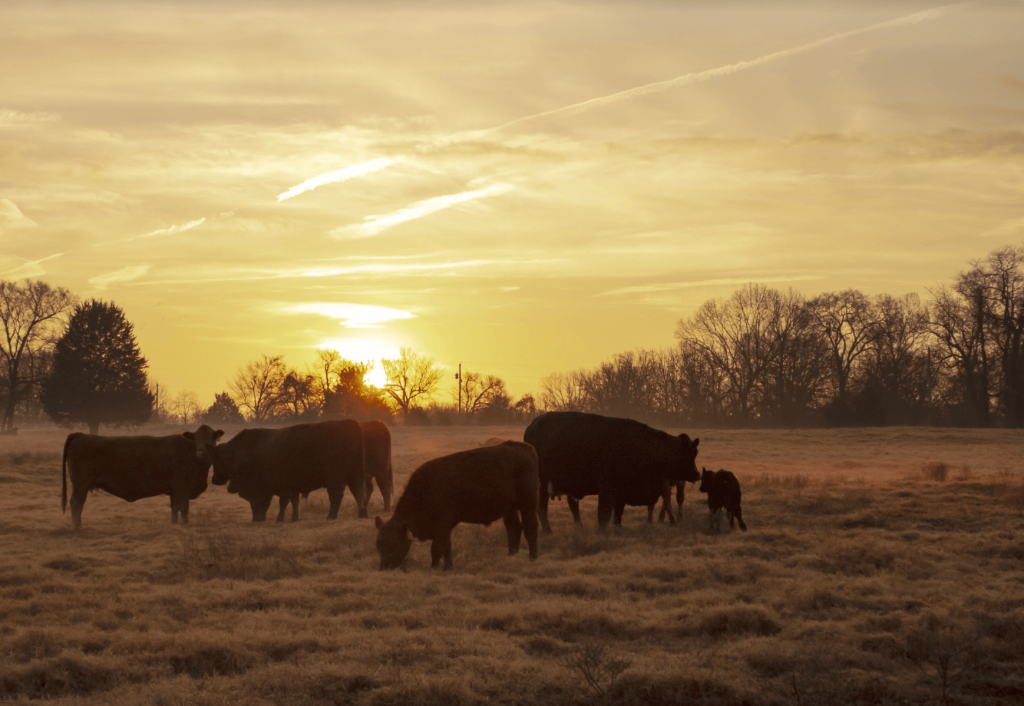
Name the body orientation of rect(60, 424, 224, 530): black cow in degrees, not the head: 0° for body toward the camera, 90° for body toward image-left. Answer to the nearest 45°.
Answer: approximately 270°

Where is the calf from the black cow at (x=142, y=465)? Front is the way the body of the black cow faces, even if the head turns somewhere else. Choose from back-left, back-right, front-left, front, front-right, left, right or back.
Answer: front-right

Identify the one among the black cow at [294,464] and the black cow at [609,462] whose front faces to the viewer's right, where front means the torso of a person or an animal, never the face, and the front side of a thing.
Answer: the black cow at [609,462]

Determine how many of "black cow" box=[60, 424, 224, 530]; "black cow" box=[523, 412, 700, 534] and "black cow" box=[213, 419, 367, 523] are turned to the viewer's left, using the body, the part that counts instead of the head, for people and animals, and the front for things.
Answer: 1

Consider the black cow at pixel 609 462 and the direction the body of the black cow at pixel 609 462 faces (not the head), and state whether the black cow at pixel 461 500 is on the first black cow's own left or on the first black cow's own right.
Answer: on the first black cow's own right

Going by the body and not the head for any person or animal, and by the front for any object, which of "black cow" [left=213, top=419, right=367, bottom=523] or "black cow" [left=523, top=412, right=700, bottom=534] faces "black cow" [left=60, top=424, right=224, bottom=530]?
"black cow" [left=213, top=419, right=367, bottom=523]

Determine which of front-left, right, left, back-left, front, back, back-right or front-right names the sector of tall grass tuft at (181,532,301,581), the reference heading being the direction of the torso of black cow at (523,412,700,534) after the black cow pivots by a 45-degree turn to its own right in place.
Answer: right

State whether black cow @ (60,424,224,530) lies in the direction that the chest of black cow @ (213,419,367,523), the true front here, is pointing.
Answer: yes

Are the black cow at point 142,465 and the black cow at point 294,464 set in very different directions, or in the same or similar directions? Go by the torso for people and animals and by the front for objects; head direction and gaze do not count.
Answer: very different directions

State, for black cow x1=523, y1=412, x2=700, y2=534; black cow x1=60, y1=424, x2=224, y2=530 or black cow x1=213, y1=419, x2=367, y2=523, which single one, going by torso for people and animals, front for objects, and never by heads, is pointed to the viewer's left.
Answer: black cow x1=213, y1=419, x2=367, y2=523

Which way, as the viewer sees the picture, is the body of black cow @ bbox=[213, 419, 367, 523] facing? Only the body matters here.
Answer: to the viewer's left

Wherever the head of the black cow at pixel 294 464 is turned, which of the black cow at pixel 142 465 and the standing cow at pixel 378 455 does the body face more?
the black cow

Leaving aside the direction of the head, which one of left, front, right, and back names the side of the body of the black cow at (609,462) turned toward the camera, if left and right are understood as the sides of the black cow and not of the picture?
right

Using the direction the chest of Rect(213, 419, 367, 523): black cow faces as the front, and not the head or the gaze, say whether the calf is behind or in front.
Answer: behind

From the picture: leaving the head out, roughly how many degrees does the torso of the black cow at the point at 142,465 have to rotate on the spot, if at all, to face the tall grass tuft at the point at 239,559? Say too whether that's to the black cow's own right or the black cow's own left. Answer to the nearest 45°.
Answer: approximately 90° to the black cow's own right

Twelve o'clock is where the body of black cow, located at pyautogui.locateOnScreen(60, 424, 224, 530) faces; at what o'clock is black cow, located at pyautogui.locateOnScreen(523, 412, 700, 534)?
black cow, located at pyautogui.locateOnScreen(523, 412, 700, 534) is roughly at 1 o'clock from black cow, located at pyautogui.locateOnScreen(60, 424, 224, 530).
